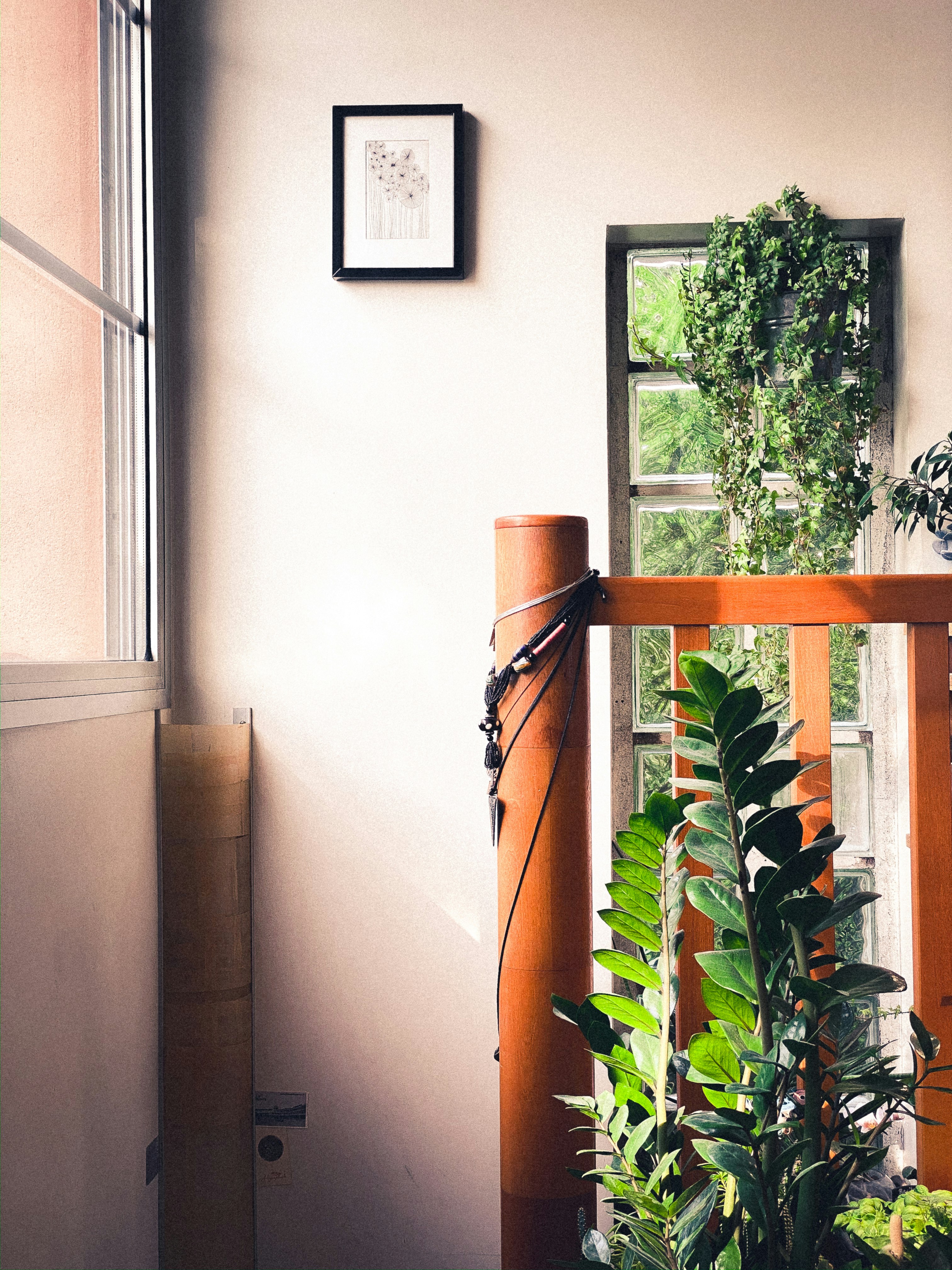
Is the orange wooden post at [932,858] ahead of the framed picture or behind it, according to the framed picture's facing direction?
ahead

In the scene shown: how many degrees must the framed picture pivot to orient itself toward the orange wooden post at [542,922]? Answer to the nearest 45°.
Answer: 0° — it already faces it

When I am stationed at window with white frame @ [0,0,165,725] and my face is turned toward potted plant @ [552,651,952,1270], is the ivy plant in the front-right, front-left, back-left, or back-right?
front-left

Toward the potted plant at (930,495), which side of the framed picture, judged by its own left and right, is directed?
left

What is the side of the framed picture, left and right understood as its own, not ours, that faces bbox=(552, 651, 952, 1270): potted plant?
front

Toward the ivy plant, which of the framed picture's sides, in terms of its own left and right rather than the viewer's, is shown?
left

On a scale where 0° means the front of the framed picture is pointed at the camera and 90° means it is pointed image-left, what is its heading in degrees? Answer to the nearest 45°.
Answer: approximately 0°
